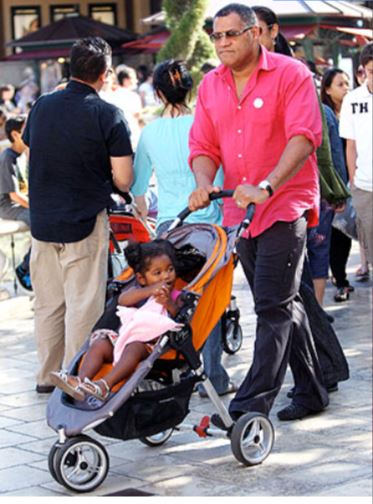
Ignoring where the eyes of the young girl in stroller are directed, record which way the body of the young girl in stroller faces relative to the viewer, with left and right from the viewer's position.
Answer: facing the viewer and to the left of the viewer

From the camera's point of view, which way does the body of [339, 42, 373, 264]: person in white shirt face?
toward the camera

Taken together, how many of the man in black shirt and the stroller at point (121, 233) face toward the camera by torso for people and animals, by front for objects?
0

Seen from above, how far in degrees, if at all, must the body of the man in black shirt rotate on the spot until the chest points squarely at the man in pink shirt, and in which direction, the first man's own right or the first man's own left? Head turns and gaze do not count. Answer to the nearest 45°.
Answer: approximately 90° to the first man's own right

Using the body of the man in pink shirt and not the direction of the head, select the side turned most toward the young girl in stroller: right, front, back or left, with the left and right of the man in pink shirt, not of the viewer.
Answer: front

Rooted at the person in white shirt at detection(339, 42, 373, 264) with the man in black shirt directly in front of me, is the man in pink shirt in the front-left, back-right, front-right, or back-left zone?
front-left

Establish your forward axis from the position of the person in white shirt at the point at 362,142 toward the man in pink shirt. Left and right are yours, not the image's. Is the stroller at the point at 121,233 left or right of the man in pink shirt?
right

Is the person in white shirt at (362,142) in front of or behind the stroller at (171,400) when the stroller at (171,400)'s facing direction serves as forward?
behind

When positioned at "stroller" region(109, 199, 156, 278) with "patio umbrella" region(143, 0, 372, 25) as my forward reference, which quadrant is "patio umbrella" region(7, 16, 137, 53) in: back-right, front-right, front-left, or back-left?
front-left

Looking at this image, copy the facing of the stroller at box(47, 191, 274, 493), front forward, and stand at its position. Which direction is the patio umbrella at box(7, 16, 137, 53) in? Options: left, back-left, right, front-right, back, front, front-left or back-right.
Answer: back-right

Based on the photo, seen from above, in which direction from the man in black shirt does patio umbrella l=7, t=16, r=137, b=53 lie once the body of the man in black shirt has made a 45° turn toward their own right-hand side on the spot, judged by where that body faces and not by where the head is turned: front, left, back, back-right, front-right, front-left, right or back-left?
left

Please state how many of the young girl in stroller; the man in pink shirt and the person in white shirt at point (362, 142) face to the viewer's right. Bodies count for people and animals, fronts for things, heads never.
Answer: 0

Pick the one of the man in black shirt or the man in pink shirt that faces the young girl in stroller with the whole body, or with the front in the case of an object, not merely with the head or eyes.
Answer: the man in pink shirt

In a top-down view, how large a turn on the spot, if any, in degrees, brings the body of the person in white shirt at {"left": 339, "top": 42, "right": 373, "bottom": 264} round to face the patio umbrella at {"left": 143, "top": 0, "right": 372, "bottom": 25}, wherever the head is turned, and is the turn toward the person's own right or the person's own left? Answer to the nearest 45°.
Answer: approximately 180°

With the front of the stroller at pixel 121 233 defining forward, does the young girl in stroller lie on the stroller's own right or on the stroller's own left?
on the stroller's own right

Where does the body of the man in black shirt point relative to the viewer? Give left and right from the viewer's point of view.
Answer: facing away from the viewer and to the right of the viewer

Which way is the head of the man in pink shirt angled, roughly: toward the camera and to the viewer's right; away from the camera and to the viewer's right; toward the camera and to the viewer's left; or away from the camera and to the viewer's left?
toward the camera and to the viewer's left
